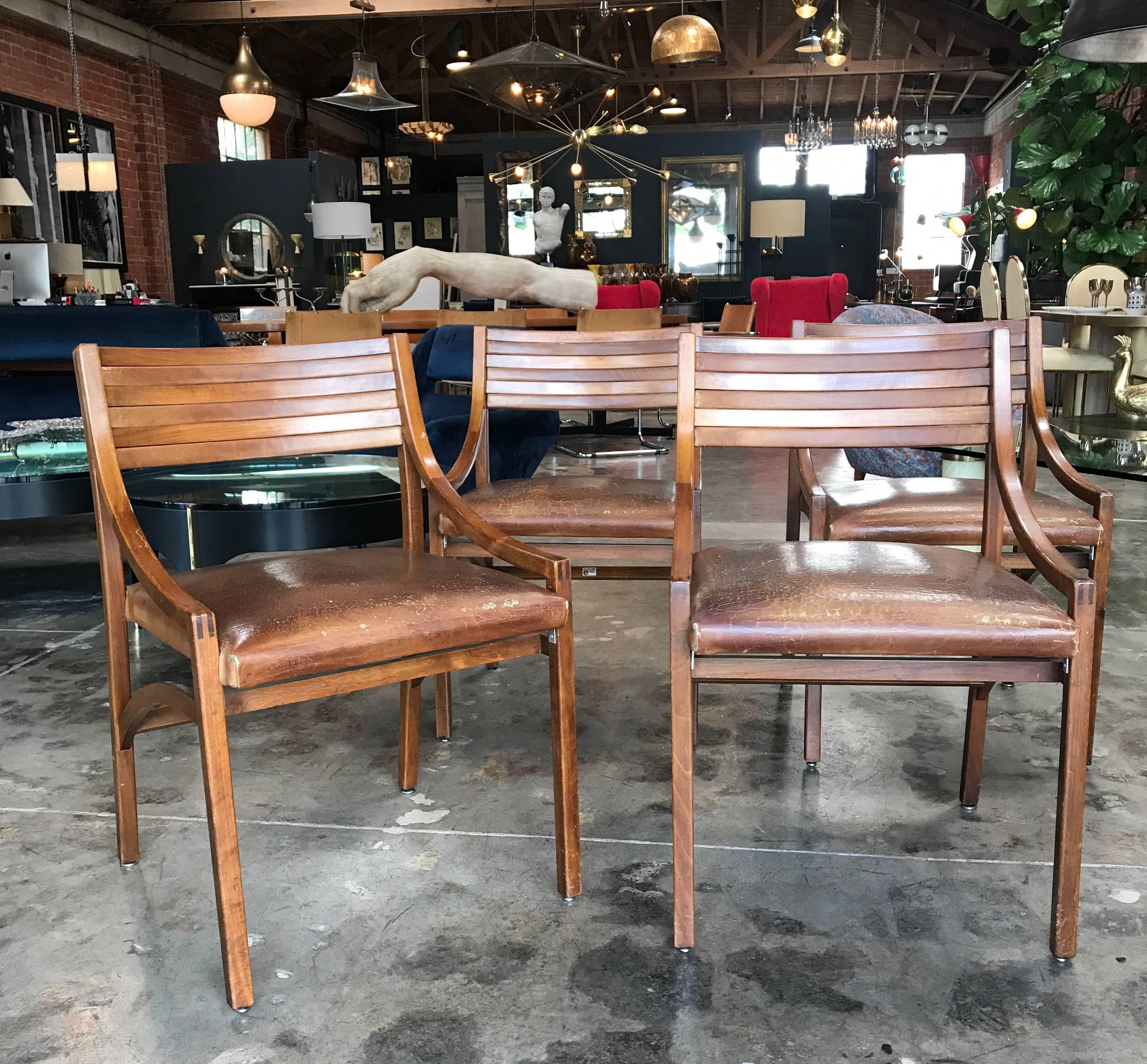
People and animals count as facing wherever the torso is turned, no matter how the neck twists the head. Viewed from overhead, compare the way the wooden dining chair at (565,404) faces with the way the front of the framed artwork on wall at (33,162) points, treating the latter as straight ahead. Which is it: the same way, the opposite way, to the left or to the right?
to the right

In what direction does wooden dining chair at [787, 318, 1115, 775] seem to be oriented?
toward the camera

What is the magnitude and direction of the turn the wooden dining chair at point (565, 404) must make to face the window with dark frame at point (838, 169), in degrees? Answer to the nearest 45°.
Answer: approximately 180°

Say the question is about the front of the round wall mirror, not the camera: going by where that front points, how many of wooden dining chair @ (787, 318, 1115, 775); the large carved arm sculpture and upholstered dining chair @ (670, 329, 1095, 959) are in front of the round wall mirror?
3

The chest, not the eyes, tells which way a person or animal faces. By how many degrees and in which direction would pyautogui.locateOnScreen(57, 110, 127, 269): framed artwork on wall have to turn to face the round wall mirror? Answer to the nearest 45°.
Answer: approximately 90° to its left

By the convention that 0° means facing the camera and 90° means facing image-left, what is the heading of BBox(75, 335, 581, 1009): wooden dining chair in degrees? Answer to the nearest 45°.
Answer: approximately 315°

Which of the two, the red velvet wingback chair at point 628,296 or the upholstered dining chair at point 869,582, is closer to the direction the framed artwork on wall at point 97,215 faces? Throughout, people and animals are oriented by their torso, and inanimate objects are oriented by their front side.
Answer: the red velvet wingback chair

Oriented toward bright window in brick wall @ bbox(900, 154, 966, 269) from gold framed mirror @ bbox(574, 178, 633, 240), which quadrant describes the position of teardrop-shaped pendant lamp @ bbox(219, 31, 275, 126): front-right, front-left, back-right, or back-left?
back-right

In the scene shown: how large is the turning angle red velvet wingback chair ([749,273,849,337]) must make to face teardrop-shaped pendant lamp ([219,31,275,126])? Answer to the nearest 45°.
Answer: approximately 45° to its right

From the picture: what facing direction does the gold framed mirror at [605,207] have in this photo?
toward the camera

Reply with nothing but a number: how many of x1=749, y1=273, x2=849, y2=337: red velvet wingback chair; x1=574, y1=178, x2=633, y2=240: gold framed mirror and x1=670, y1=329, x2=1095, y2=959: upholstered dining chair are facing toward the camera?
3

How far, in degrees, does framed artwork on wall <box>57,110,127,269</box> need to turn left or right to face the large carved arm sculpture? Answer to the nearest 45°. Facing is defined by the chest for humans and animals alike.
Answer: approximately 45° to its right

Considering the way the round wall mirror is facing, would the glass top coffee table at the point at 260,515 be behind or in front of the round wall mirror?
in front

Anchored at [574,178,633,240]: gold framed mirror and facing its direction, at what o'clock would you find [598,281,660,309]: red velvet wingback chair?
The red velvet wingback chair is roughly at 12 o'clock from the gold framed mirror.

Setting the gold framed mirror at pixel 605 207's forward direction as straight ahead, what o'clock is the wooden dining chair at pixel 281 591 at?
The wooden dining chair is roughly at 12 o'clock from the gold framed mirror.

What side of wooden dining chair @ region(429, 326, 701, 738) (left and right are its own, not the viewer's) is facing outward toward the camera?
front

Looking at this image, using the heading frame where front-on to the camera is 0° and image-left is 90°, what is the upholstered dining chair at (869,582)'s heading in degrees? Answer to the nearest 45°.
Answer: approximately 0°

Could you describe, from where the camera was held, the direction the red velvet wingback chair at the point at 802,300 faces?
facing the viewer

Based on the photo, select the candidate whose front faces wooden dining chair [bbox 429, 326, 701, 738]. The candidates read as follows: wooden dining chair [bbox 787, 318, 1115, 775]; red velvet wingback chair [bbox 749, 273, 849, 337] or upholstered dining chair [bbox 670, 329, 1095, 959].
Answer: the red velvet wingback chair

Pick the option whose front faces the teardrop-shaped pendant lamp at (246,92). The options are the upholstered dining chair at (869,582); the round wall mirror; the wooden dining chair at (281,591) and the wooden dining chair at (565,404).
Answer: the round wall mirror

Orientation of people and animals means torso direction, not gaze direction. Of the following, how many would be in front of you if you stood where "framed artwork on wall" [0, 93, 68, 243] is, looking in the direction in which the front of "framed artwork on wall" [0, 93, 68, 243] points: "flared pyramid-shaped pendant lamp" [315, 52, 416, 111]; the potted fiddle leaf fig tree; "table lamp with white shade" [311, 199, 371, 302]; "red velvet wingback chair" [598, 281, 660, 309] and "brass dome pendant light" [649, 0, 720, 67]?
5

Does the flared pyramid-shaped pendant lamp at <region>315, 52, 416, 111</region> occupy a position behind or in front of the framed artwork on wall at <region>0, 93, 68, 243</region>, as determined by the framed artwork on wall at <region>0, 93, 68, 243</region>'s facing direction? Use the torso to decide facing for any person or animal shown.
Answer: in front
